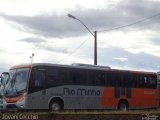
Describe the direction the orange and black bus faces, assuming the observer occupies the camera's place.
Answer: facing the viewer and to the left of the viewer
